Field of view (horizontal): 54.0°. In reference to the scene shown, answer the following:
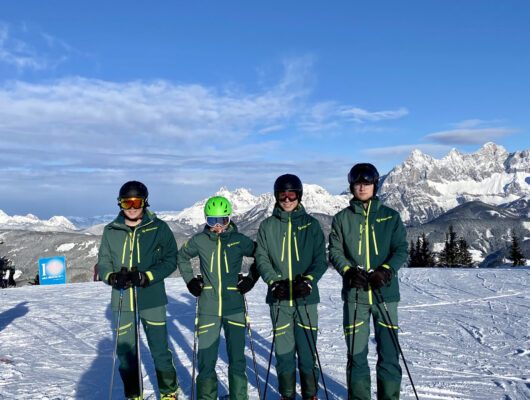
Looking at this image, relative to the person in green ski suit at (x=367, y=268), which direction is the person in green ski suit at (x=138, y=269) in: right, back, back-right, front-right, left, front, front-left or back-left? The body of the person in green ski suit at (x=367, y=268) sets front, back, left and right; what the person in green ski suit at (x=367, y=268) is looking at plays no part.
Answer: right

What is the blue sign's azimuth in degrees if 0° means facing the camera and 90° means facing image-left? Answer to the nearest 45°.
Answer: approximately 0°

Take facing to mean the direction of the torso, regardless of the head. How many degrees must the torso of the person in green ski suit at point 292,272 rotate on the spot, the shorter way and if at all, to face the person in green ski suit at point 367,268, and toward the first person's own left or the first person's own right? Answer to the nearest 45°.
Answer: approximately 90° to the first person's own left

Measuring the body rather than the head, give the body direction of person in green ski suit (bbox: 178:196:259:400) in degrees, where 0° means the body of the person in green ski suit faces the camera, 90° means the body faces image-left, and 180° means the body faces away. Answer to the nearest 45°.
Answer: approximately 0°

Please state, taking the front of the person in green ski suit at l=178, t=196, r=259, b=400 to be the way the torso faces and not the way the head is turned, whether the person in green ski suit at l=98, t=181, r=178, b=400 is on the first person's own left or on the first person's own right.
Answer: on the first person's own right

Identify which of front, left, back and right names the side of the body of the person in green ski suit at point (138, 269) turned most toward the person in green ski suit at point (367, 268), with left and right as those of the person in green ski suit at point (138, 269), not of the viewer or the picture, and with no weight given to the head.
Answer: left

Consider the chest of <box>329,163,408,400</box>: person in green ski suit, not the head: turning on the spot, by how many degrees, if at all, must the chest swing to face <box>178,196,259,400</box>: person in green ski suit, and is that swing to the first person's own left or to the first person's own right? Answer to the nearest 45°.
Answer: approximately 90° to the first person's own right

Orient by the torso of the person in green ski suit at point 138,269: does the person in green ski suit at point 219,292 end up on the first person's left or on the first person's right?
on the first person's left

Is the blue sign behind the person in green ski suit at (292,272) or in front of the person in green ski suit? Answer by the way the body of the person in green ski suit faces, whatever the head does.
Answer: behind

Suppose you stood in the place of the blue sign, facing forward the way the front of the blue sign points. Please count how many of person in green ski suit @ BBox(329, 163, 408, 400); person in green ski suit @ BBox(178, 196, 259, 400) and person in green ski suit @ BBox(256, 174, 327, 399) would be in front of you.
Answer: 3

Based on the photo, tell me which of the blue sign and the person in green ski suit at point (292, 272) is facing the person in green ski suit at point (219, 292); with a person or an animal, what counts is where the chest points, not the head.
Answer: the blue sign
